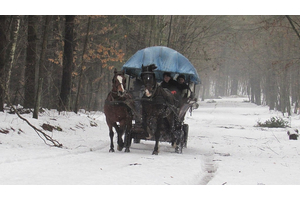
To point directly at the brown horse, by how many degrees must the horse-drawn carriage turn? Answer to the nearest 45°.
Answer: approximately 45° to its right

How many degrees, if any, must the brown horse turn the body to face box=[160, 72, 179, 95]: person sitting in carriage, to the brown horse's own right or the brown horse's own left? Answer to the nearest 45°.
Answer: approximately 135° to the brown horse's own left

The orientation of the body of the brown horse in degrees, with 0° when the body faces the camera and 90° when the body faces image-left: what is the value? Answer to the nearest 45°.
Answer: approximately 0°

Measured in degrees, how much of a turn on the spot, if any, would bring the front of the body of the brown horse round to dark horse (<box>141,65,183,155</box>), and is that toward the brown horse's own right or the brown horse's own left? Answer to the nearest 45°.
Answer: approximately 90° to the brown horse's own left

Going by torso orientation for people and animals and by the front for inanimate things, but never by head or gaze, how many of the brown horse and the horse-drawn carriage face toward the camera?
2

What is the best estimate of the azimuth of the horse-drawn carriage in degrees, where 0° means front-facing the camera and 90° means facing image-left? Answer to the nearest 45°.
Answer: approximately 0°
